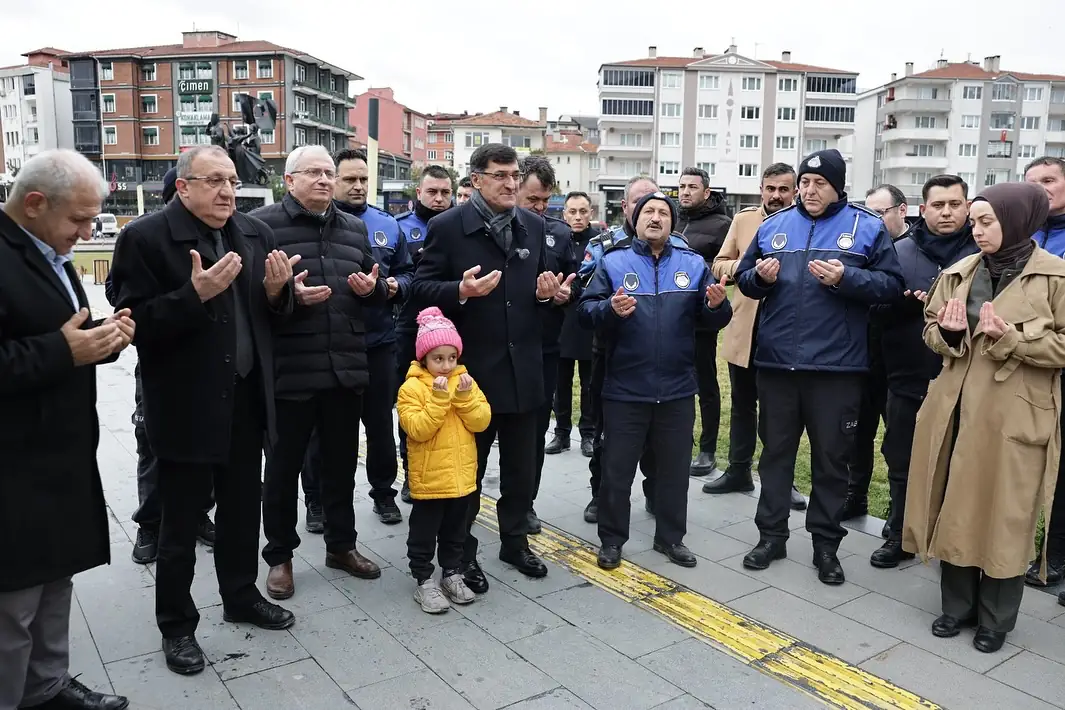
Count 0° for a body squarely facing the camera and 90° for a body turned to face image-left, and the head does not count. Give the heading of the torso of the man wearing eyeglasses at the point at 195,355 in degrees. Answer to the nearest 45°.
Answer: approximately 315°

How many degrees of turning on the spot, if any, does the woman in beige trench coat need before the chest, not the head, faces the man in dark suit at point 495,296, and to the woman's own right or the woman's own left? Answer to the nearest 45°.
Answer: approximately 45° to the woman's own right

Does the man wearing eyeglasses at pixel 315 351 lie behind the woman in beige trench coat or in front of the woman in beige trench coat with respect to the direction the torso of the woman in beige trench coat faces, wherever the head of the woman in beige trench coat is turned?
in front

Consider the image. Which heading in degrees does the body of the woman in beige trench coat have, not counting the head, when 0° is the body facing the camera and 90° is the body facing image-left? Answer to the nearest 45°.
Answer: approximately 45°

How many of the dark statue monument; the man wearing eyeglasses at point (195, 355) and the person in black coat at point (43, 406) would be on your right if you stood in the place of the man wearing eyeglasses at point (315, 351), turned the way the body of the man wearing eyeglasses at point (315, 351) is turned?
2

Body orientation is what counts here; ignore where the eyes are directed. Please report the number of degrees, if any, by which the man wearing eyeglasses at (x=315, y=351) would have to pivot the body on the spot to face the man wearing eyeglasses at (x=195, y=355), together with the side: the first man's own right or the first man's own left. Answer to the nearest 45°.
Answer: approximately 90° to the first man's own right

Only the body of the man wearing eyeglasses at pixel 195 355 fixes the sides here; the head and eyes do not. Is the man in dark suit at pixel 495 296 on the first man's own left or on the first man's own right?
on the first man's own left

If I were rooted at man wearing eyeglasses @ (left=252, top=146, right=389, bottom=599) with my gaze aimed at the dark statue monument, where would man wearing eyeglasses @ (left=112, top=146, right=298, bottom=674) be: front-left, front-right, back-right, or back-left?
back-left

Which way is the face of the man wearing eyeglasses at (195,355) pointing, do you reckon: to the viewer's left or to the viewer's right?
to the viewer's right

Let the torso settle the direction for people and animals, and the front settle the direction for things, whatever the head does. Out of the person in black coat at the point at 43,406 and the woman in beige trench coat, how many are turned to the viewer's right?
1

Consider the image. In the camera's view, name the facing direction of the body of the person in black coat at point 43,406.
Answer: to the viewer's right

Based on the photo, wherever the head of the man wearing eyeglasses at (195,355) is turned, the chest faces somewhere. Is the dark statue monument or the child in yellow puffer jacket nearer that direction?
the child in yellow puffer jacket

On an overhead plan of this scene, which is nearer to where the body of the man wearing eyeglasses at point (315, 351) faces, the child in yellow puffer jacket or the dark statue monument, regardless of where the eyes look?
the child in yellow puffer jacket
